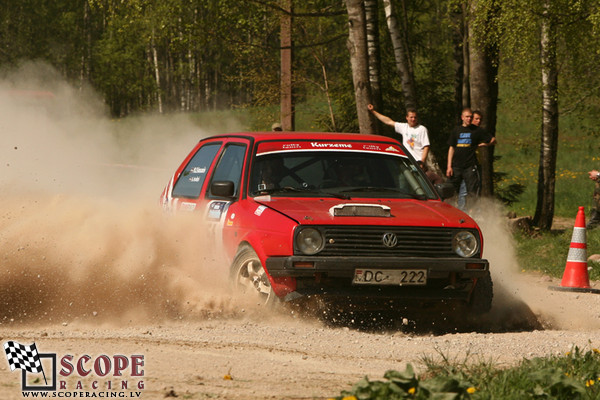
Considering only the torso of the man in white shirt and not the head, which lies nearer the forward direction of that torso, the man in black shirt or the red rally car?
the red rally car

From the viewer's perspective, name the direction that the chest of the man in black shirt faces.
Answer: toward the camera

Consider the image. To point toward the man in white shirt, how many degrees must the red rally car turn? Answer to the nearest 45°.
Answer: approximately 135° to its left

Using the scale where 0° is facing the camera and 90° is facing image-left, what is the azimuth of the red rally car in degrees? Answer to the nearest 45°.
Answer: approximately 315°

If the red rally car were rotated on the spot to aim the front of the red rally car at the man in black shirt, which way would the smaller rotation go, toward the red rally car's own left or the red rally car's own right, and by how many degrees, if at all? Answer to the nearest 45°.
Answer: approximately 135° to the red rally car's own left

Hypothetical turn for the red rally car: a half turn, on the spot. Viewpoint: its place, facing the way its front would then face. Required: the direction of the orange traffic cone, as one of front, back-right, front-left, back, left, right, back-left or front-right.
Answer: right

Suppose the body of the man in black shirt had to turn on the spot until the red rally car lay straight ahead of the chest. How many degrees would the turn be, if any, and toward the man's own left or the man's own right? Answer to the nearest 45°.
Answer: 0° — they already face it

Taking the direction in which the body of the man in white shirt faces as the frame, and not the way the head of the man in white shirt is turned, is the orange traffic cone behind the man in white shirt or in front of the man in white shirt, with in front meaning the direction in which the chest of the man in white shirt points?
in front

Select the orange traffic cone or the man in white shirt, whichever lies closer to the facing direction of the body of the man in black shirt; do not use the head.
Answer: the orange traffic cone

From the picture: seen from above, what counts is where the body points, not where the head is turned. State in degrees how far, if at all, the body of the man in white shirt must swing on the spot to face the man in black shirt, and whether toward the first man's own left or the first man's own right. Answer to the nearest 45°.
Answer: approximately 90° to the first man's own left

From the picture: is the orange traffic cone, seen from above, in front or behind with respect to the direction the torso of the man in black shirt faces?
in front

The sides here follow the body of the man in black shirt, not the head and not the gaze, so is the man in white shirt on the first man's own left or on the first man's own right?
on the first man's own right

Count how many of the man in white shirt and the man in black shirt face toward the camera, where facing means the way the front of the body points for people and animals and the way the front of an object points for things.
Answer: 2
